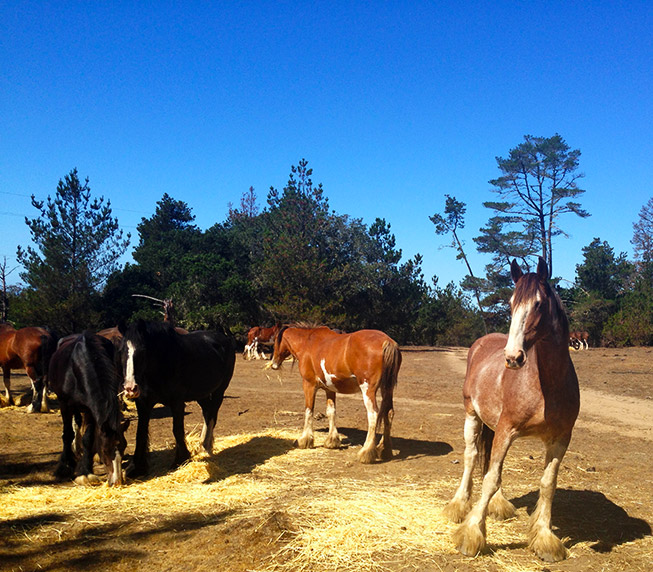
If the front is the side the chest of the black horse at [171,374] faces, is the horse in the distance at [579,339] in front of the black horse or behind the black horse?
behind

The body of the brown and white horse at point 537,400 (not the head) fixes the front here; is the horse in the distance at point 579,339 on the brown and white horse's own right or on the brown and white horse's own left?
on the brown and white horse's own left

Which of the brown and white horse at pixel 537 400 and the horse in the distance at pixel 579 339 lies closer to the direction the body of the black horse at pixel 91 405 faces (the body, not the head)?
the brown and white horse

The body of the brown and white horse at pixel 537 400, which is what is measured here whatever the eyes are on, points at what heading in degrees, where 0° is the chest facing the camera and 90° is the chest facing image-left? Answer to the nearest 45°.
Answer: approximately 315°

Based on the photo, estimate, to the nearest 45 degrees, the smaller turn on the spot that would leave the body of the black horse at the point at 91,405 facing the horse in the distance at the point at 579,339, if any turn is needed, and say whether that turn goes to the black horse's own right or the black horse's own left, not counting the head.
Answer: approximately 135° to the black horse's own left
